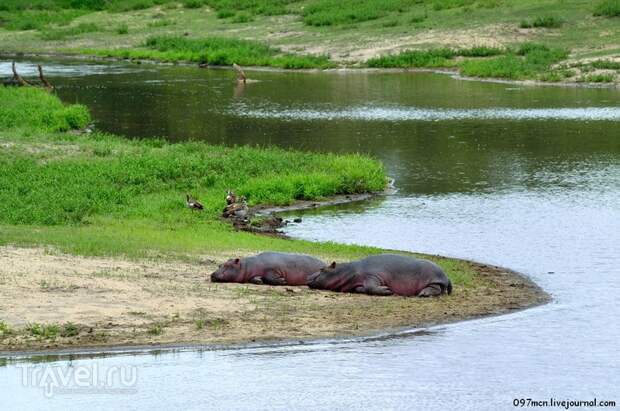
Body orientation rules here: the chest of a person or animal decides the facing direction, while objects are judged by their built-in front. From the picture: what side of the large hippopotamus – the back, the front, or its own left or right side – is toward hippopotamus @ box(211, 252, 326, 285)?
front

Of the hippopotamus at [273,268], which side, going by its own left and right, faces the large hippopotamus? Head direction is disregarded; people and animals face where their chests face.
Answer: back

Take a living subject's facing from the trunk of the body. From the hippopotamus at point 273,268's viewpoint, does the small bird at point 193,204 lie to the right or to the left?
on its right

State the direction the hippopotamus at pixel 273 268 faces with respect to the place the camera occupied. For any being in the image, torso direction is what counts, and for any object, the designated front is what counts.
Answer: facing to the left of the viewer

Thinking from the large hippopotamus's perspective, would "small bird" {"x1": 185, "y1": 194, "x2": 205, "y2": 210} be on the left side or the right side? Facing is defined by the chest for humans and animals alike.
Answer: on its right

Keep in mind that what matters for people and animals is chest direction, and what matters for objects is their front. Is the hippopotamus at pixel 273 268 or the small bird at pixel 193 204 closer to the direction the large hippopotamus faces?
the hippopotamus

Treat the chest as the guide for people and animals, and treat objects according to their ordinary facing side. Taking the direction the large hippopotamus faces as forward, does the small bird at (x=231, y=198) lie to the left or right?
on its right

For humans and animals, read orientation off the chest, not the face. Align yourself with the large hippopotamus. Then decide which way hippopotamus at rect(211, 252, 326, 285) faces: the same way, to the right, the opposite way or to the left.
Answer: the same way

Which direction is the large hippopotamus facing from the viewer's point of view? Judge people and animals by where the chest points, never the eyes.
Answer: to the viewer's left

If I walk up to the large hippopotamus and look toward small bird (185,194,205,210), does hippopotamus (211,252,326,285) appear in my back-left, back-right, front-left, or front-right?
front-left

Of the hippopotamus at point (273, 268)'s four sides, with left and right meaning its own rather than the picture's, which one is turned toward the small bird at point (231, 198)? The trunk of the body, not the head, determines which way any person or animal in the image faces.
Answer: right

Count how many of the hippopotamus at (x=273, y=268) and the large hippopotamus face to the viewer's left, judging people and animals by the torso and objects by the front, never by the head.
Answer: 2
